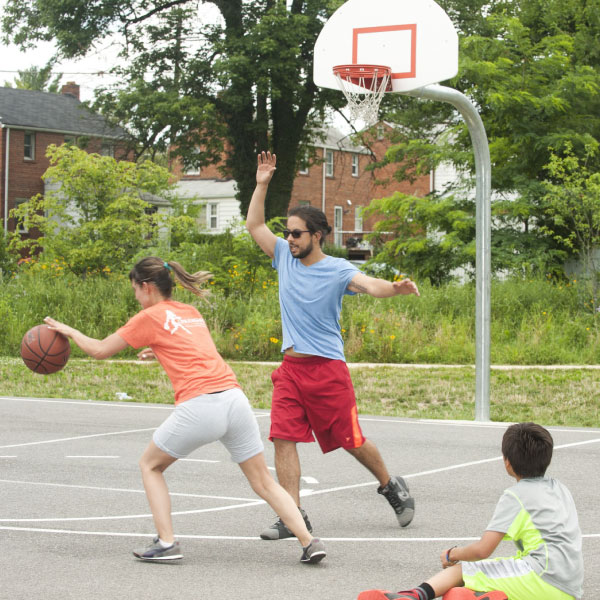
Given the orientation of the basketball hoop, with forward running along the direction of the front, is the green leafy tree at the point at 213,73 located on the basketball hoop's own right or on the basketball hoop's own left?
on the basketball hoop's own right

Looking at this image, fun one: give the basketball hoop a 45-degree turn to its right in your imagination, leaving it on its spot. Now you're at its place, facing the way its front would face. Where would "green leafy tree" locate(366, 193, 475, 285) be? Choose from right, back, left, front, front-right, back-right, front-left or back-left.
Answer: right

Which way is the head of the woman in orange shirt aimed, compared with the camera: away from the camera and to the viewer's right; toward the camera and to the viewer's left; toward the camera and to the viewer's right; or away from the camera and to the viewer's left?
away from the camera and to the viewer's left

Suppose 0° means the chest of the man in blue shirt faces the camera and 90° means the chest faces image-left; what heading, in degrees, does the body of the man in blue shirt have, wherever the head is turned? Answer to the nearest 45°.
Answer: approximately 45°

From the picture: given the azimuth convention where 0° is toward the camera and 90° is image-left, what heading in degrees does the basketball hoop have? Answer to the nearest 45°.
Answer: approximately 45°

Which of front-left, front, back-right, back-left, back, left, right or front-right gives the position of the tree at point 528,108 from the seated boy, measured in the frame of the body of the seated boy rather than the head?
front-right

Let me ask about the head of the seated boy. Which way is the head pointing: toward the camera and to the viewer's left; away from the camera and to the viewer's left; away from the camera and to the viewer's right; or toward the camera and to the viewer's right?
away from the camera and to the viewer's left

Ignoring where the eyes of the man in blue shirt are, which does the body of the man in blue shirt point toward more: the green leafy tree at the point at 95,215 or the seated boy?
the seated boy

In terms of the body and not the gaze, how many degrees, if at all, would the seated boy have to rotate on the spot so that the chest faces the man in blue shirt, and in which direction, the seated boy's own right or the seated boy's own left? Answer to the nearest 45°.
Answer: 0° — they already face them

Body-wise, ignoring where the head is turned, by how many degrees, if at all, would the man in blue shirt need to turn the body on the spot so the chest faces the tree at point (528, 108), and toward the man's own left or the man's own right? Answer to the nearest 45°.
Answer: approximately 135° to the man's own right
